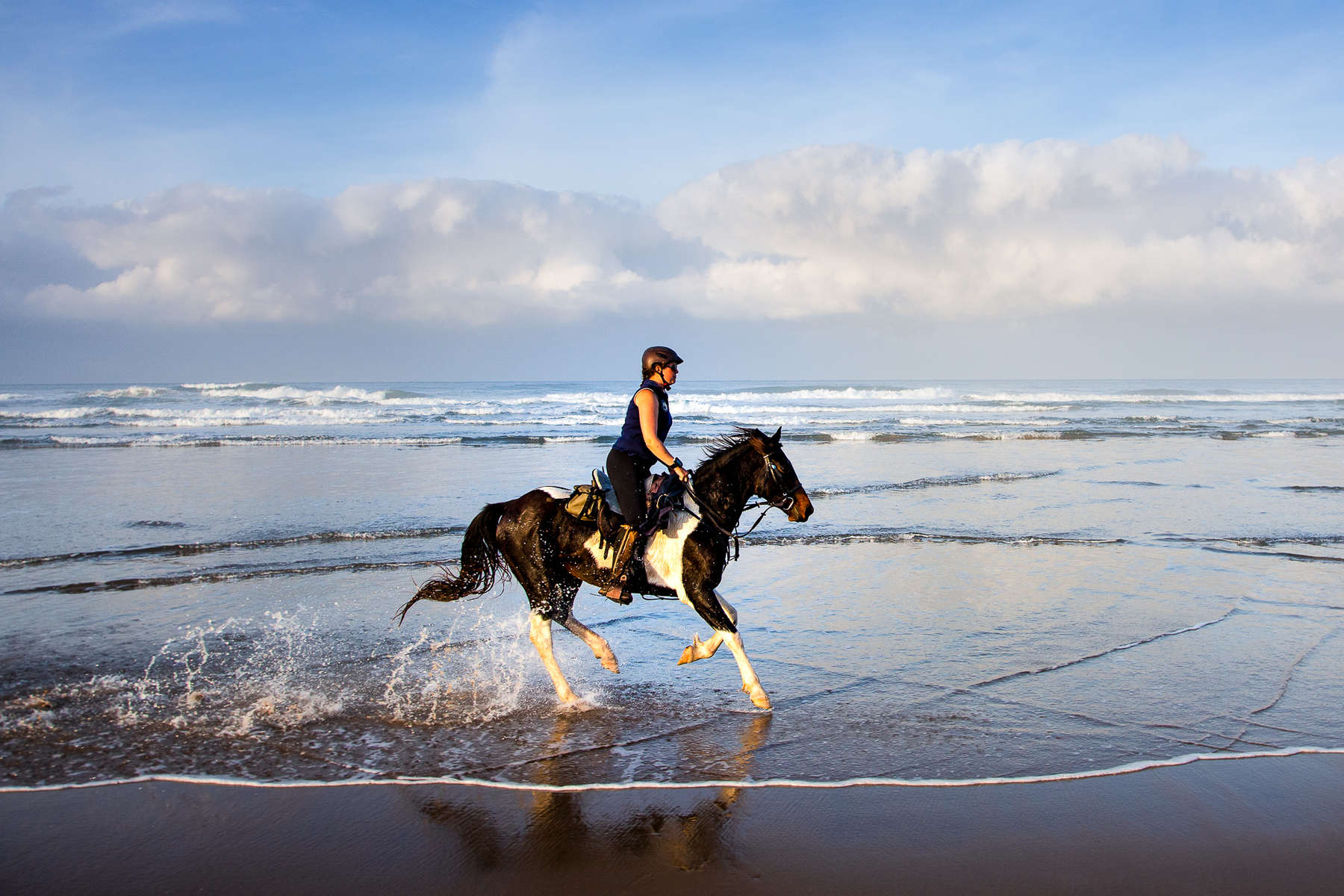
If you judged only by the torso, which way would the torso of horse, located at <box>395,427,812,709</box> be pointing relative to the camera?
to the viewer's right

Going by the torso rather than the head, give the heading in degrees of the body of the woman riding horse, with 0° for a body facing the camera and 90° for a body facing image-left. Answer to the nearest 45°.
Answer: approximately 270°

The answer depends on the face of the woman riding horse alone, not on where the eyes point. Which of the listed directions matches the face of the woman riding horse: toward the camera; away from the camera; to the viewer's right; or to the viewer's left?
to the viewer's right
